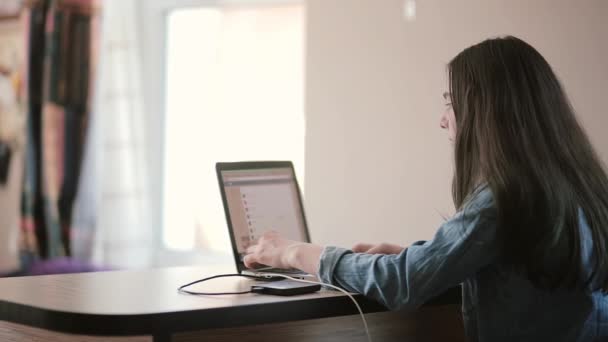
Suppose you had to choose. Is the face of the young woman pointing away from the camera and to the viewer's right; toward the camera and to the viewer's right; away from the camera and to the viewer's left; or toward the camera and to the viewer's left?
away from the camera and to the viewer's left

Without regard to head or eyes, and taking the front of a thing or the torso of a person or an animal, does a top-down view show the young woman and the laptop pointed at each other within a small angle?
yes

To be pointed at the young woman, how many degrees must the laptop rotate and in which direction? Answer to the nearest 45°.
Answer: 0° — it already faces them

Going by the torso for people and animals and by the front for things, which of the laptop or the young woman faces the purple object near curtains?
the young woman

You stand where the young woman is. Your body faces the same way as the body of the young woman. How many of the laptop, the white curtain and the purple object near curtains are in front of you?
3

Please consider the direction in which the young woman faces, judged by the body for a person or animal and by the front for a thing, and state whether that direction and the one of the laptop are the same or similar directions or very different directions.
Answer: very different directions

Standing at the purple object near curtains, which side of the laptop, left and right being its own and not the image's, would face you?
back

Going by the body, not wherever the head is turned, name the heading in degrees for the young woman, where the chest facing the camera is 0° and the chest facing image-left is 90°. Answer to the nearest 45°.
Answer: approximately 135°

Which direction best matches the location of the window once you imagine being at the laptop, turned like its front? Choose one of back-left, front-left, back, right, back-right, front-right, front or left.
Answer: back-left

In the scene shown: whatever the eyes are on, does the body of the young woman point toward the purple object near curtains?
yes
